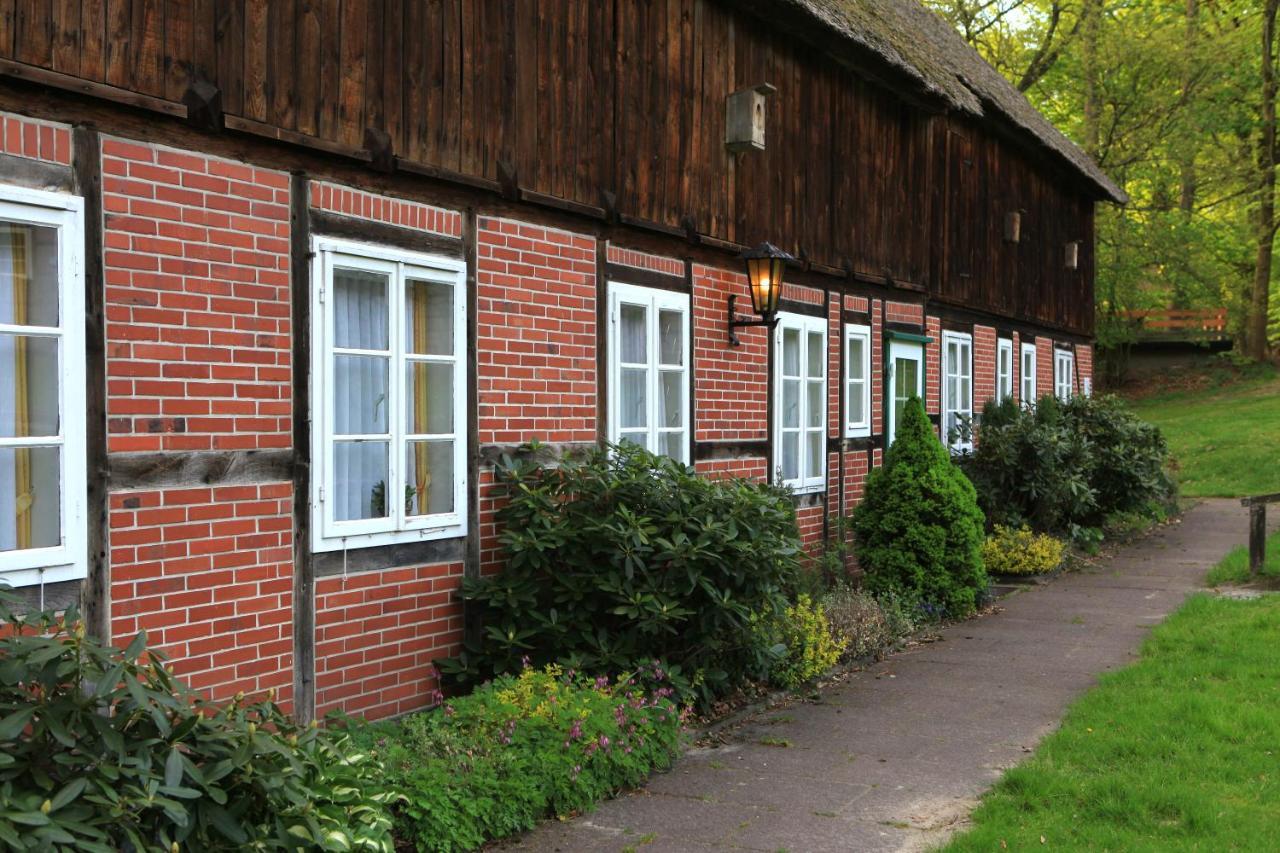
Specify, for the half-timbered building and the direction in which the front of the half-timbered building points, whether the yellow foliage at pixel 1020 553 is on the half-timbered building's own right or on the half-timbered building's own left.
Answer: on the half-timbered building's own left

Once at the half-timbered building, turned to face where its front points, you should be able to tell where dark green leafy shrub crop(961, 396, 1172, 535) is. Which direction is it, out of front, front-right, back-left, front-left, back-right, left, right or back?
left

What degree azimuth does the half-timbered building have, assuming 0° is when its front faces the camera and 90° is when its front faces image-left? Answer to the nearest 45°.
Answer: approximately 315°

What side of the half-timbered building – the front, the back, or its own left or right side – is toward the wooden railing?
left

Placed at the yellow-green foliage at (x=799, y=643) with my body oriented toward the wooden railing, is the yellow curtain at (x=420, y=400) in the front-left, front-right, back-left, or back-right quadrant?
back-left

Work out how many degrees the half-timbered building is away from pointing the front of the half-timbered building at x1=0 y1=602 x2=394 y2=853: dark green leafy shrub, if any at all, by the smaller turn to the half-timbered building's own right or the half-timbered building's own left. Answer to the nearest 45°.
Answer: approximately 45° to the half-timbered building's own right
